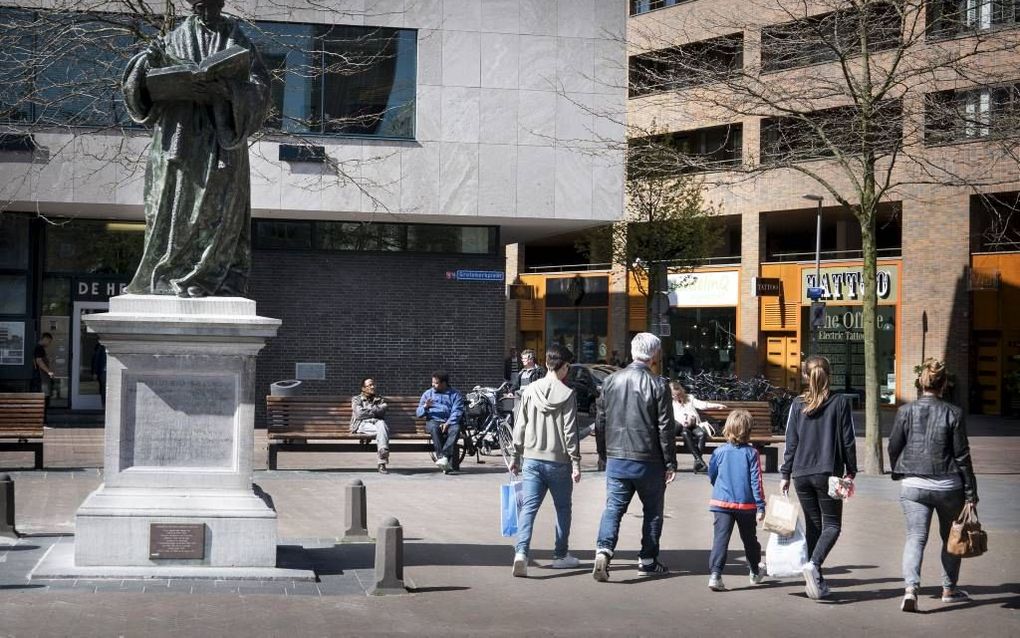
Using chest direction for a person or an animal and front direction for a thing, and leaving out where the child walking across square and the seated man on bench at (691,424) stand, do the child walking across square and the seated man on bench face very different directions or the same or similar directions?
very different directions

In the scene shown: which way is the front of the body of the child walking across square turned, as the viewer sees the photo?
away from the camera

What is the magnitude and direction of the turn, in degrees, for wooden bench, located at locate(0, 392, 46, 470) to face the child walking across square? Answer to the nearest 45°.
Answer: approximately 45° to its left

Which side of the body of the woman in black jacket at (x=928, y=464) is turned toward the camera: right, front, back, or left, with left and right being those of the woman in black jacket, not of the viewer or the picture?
back

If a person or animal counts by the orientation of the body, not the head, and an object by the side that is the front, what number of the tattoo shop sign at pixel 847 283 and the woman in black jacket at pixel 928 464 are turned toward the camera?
1

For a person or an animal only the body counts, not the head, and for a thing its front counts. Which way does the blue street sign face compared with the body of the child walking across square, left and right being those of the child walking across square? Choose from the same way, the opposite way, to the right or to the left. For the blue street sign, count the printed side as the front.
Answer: the opposite way

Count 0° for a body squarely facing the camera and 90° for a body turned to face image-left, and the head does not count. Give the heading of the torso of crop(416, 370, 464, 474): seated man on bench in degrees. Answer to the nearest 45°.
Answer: approximately 0°

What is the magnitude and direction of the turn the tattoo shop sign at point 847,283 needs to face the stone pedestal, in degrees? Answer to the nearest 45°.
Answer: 0° — it already faces it

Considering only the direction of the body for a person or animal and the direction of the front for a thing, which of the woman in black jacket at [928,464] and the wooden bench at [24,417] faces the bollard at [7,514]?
the wooden bench

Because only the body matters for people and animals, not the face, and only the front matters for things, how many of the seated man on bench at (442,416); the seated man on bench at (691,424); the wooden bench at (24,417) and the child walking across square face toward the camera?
3

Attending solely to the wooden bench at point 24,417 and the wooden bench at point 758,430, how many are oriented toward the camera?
2
